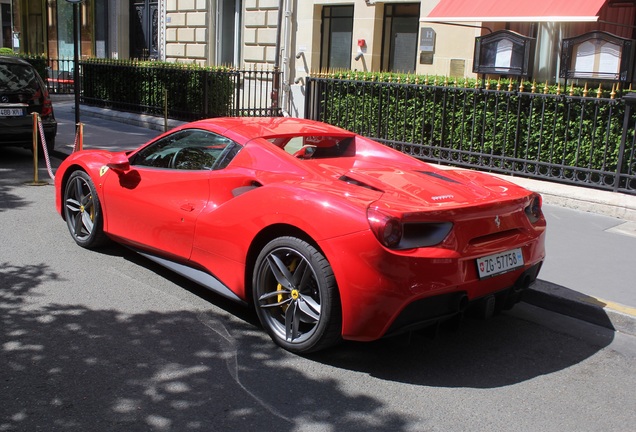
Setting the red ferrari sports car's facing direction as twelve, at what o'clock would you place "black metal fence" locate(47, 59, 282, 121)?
The black metal fence is roughly at 1 o'clock from the red ferrari sports car.

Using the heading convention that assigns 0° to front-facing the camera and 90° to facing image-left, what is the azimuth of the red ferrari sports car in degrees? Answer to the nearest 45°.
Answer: approximately 135°

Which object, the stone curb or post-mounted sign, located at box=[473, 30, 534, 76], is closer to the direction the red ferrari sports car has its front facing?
the post-mounted sign

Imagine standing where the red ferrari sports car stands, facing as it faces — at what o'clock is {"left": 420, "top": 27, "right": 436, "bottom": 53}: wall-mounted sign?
The wall-mounted sign is roughly at 2 o'clock from the red ferrari sports car.

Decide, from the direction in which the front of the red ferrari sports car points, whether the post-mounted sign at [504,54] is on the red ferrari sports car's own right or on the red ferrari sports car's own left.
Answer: on the red ferrari sports car's own right

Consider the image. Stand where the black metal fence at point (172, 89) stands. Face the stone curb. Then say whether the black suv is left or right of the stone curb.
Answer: right

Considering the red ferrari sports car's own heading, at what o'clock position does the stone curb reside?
The stone curb is roughly at 4 o'clock from the red ferrari sports car.

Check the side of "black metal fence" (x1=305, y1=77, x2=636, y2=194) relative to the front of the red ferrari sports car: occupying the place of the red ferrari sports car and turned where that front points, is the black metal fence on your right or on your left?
on your right

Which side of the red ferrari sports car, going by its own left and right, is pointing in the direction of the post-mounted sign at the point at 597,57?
right

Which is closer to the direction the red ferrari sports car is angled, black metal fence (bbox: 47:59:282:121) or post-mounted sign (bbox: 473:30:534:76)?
the black metal fence

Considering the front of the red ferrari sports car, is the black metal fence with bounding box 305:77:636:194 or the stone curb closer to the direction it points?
the black metal fence
